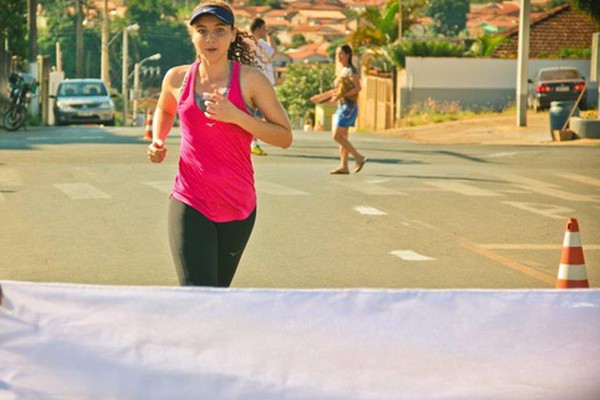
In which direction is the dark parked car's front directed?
away from the camera

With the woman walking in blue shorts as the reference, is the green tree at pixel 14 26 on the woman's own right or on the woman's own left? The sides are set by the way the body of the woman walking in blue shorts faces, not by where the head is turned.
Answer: on the woman's own right

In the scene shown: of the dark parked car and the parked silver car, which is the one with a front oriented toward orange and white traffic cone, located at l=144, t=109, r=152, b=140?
the parked silver car

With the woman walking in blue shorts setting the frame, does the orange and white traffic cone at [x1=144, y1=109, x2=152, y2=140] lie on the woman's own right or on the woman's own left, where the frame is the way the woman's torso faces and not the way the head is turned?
on the woman's own right

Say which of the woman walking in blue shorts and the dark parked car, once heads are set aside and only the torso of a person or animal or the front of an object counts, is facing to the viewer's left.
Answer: the woman walking in blue shorts

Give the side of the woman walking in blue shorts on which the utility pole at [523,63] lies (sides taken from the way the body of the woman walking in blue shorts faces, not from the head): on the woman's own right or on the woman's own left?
on the woman's own right

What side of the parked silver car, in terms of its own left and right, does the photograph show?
front

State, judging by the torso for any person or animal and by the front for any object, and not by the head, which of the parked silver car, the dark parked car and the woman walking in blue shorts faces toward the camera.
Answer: the parked silver car

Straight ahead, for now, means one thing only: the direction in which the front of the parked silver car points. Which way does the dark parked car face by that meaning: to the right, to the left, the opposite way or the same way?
the opposite way

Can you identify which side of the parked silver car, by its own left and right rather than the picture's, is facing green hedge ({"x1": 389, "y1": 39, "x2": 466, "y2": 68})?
left

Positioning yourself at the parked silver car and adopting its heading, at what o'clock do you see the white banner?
The white banner is roughly at 12 o'clock from the parked silver car.

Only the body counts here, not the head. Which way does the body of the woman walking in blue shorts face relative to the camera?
to the viewer's left
